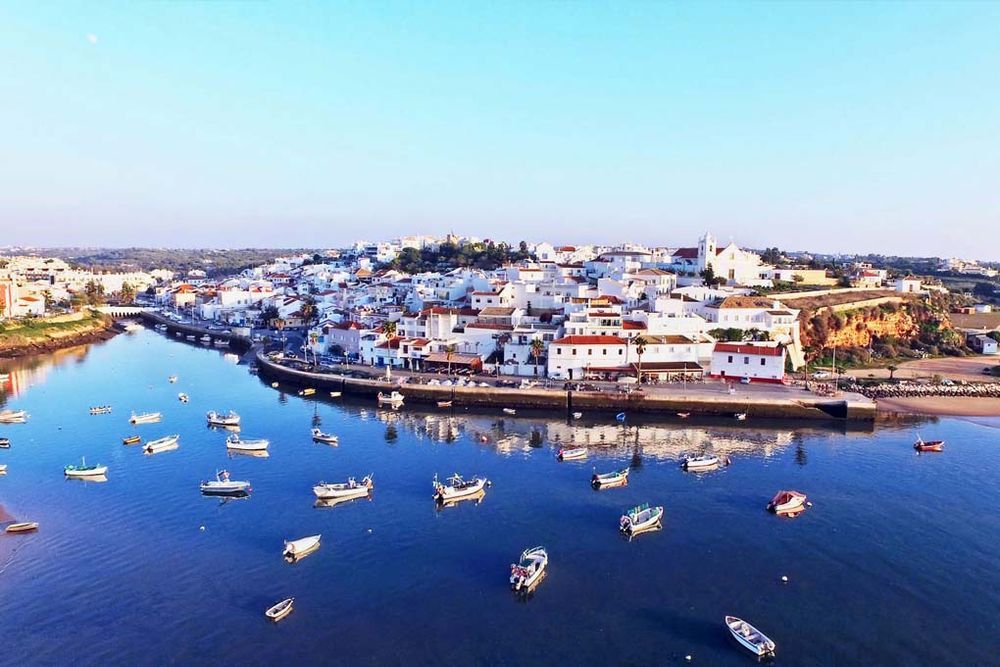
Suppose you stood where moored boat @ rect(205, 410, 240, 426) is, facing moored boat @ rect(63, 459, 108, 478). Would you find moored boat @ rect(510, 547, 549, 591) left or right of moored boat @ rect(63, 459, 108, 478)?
left

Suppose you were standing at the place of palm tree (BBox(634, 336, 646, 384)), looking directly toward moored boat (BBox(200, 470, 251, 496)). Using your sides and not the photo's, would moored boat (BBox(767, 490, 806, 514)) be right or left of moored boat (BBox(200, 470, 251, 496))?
left

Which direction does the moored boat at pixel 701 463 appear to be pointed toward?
to the viewer's right

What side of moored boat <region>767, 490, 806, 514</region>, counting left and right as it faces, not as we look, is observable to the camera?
right

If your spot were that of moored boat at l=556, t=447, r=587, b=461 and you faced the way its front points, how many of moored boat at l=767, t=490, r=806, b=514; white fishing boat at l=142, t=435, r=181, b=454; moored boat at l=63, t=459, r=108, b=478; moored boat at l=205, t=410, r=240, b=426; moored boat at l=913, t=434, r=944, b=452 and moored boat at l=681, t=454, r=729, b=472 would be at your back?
3

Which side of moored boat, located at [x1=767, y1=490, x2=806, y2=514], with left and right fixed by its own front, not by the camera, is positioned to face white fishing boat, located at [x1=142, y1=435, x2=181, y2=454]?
back

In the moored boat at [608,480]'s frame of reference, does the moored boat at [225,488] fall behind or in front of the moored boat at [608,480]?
behind

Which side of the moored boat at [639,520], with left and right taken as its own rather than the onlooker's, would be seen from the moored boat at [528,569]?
back

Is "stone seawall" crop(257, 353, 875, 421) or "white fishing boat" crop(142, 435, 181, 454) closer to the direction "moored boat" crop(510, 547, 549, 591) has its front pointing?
the stone seawall

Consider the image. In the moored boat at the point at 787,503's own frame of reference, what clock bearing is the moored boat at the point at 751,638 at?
the moored boat at the point at 751,638 is roughly at 3 o'clock from the moored boat at the point at 787,503.

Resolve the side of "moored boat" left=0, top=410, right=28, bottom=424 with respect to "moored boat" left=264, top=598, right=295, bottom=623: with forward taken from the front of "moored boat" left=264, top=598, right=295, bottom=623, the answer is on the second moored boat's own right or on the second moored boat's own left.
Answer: on the second moored boat's own left

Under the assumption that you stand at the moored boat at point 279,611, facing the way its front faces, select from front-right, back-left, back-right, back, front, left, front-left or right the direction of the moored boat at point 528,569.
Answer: front-right

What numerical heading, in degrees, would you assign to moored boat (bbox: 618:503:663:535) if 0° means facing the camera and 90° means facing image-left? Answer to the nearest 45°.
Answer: approximately 225°

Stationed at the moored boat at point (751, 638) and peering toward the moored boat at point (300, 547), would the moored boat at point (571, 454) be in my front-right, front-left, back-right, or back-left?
front-right
